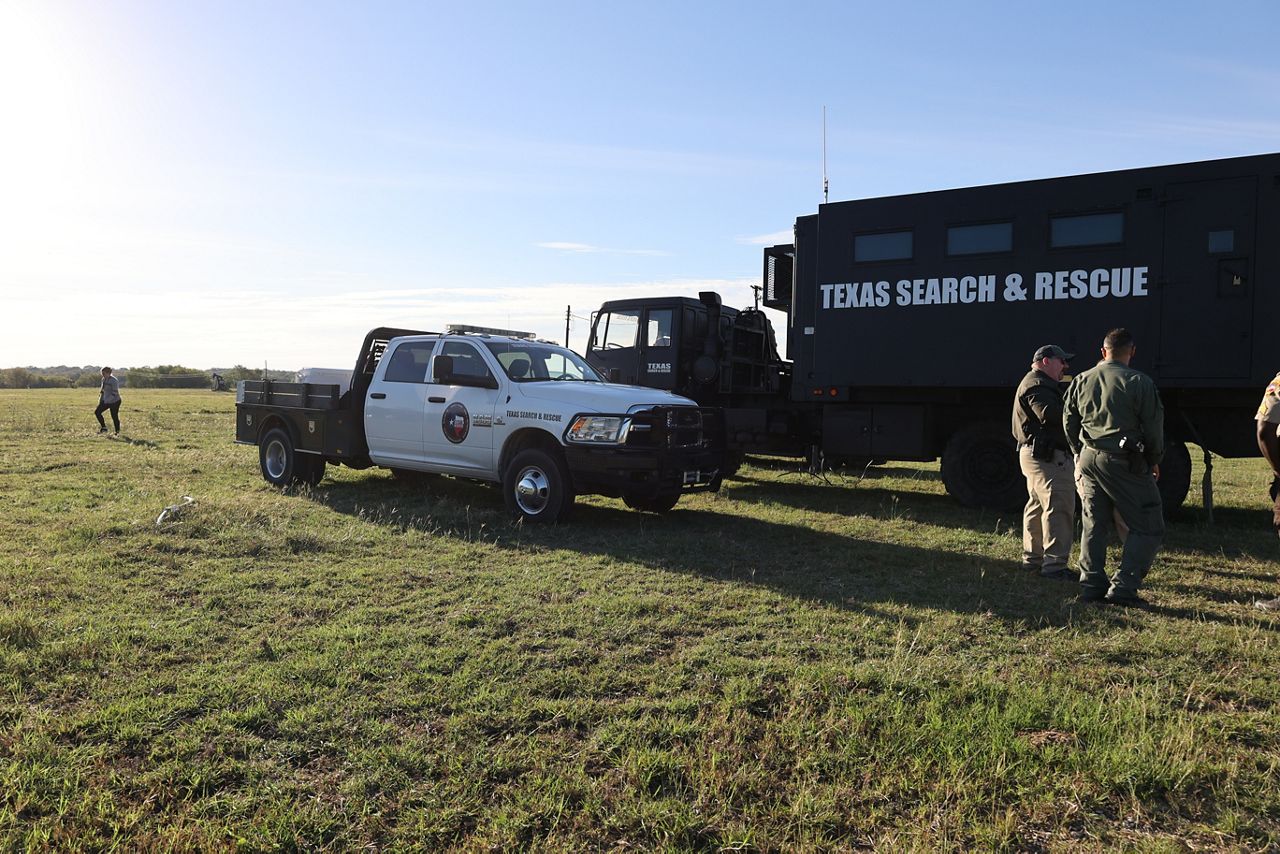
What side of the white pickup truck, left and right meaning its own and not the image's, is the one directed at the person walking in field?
back

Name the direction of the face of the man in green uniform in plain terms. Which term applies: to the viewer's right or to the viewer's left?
to the viewer's left

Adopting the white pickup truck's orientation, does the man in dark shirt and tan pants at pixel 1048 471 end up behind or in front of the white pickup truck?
in front

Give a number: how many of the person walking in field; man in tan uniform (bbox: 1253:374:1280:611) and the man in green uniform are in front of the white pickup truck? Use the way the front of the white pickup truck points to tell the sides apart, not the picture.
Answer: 2

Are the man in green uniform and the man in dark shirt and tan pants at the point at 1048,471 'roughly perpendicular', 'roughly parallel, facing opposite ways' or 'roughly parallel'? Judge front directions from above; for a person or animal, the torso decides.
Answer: roughly perpendicular

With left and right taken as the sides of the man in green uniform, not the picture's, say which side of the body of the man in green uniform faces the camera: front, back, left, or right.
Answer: back

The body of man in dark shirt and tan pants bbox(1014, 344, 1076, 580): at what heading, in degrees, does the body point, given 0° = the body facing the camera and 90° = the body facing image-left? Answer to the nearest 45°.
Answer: approximately 270°

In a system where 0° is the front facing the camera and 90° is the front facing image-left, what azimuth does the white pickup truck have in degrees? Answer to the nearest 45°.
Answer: approximately 315°

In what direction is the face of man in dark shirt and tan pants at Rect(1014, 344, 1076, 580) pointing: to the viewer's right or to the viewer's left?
to the viewer's right
